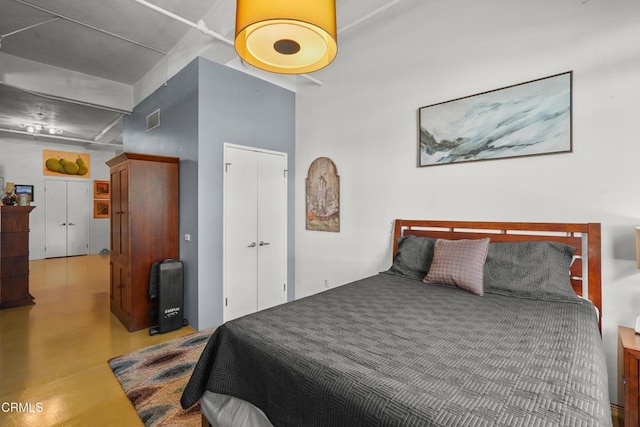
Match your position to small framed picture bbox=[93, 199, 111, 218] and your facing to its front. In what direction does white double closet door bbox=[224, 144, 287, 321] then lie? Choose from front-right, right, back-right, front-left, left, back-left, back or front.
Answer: front

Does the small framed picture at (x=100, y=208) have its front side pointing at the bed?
yes

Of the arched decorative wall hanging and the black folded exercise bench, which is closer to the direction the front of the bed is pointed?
the black folded exercise bench

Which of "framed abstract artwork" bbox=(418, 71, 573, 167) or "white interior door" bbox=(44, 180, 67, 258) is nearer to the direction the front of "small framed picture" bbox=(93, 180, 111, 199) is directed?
the framed abstract artwork

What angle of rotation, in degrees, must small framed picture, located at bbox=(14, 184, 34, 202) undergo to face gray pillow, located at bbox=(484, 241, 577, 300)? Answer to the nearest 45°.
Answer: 0° — it already faces it

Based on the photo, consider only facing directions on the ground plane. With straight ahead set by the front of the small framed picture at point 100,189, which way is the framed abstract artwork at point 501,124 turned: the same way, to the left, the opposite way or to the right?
to the right

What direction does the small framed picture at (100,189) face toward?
toward the camera

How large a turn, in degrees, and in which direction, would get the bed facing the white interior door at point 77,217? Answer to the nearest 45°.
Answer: approximately 90° to its right

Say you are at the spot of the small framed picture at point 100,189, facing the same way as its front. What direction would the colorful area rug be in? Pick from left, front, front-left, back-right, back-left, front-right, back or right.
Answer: front

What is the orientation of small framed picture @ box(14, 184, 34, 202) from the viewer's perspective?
toward the camera

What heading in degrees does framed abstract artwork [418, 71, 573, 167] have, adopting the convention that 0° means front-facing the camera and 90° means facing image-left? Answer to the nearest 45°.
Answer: approximately 45°

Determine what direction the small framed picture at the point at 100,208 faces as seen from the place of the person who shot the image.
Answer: facing the viewer

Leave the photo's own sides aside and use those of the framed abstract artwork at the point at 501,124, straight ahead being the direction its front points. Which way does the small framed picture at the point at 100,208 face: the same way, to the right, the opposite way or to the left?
to the left

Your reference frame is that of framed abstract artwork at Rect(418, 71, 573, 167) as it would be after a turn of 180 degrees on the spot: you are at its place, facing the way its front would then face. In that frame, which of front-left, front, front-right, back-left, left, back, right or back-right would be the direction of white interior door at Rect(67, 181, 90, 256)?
back-left

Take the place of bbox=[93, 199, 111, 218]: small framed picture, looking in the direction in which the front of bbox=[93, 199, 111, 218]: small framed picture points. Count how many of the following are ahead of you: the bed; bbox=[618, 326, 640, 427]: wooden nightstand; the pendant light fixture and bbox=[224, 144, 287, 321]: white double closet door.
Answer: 4

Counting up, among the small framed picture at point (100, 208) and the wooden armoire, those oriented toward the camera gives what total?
1

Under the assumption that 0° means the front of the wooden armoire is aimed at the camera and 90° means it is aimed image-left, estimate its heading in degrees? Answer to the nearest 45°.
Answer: approximately 90°

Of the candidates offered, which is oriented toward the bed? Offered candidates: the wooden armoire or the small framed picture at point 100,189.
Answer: the small framed picture
